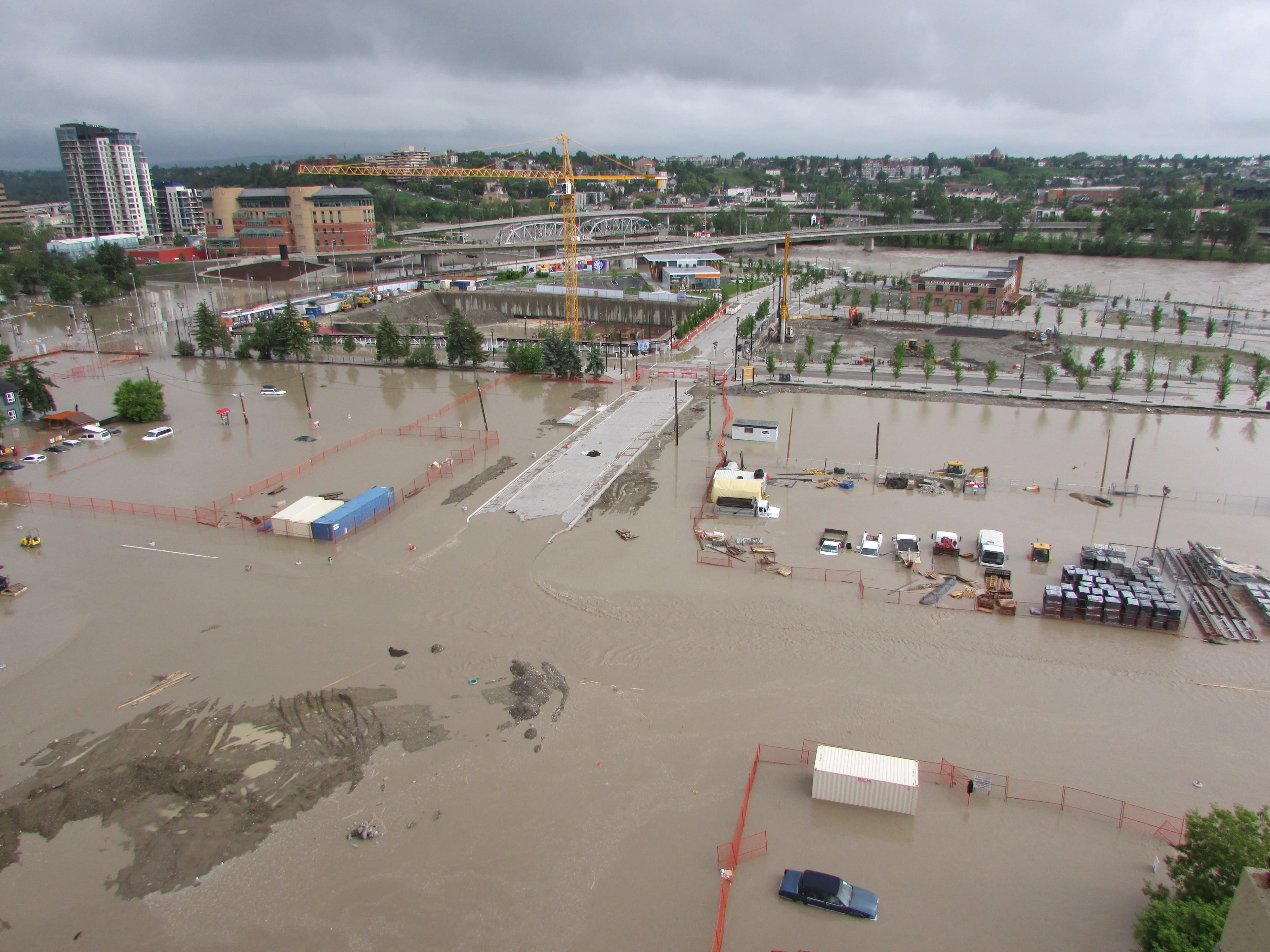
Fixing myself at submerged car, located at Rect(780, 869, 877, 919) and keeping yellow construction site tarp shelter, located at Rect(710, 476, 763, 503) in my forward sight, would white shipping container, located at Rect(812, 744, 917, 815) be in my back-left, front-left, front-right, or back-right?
front-right

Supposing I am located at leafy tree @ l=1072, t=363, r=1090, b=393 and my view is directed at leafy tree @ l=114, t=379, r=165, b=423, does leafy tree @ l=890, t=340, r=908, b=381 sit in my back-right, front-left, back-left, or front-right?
front-right

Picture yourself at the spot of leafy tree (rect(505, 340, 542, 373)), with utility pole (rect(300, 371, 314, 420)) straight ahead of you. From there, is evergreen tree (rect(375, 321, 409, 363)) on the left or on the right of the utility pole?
right

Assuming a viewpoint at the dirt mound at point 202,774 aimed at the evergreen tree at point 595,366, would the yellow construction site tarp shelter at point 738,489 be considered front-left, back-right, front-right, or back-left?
front-right

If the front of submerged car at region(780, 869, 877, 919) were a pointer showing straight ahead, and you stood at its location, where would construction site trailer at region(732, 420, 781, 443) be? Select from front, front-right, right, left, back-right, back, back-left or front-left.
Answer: left

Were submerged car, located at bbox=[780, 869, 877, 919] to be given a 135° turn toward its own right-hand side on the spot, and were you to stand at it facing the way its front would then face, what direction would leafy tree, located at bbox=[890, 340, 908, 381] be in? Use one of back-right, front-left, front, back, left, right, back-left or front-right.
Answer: back-right

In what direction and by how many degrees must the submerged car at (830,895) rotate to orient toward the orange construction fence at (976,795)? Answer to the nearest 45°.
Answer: approximately 45° to its left

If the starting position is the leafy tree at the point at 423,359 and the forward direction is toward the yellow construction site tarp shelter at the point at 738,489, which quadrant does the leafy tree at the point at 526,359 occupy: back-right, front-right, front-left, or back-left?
front-left

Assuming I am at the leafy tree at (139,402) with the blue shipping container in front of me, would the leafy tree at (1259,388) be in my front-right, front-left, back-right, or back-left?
front-left

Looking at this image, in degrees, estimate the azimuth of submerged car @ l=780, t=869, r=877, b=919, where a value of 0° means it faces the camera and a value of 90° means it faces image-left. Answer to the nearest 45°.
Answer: approximately 270°

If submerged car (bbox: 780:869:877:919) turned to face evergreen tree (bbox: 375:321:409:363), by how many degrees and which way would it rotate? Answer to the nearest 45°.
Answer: approximately 135° to its left

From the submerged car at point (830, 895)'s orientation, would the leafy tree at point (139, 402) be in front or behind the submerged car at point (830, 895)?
behind

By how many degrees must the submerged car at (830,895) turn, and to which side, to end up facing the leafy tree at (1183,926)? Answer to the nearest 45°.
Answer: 0° — it already faces it

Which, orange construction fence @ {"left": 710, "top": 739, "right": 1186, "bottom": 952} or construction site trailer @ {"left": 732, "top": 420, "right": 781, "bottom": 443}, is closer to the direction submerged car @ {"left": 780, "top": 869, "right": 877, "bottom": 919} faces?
the orange construction fence

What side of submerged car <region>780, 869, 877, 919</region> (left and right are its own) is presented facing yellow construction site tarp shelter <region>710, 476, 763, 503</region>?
left

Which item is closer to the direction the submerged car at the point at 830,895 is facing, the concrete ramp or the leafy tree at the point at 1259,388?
the leafy tree

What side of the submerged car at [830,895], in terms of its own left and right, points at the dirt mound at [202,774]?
back
